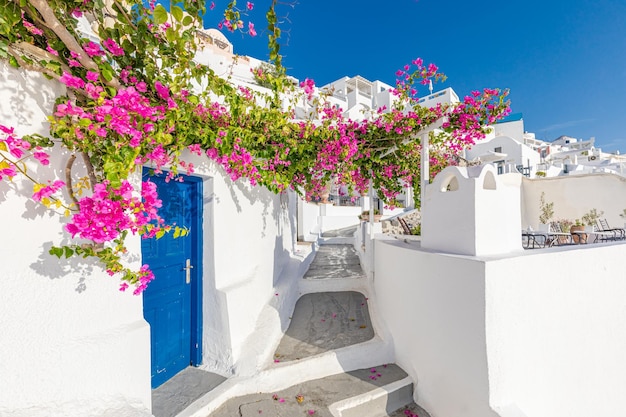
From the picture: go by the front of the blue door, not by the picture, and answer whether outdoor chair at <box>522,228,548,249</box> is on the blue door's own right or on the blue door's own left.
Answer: on the blue door's own left

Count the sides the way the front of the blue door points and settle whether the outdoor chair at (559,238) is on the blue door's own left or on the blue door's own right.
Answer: on the blue door's own left

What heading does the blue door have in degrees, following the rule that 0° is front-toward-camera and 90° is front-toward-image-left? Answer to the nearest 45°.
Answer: approximately 315°

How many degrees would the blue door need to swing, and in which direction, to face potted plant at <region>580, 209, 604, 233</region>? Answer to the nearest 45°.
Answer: approximately 45° to its left

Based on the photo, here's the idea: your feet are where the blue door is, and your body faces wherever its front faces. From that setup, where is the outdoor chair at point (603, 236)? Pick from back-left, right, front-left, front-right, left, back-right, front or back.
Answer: front-left
